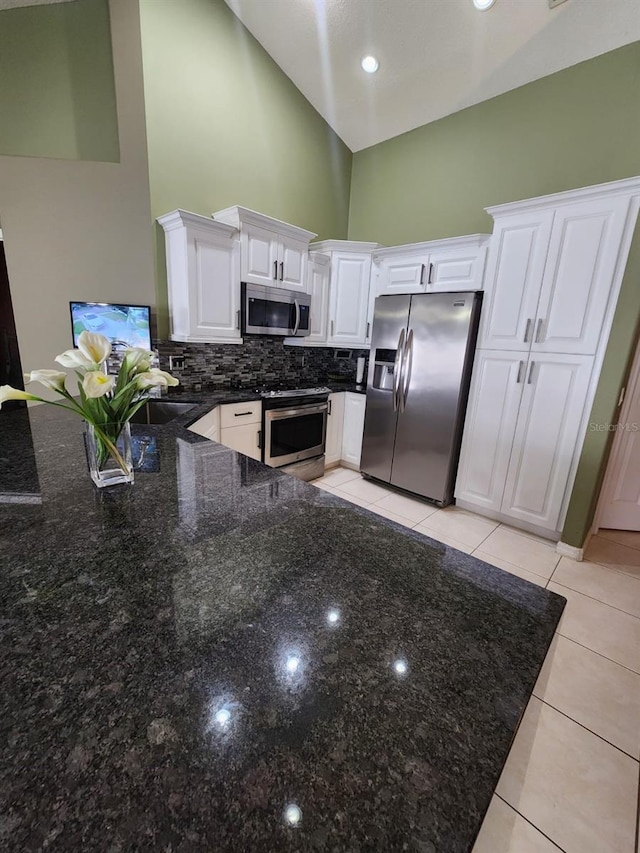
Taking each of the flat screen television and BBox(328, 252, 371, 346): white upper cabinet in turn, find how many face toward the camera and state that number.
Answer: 2

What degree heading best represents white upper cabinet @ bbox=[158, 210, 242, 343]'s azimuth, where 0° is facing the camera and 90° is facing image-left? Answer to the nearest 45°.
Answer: approximately 315°

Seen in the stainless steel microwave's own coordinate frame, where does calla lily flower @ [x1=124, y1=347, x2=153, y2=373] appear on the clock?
The calla lily flower is roughly at 2 o'clock from the stainless steel microwave.

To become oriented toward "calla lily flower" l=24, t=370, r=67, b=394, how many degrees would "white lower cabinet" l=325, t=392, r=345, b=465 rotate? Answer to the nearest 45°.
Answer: approximately 45° to its right

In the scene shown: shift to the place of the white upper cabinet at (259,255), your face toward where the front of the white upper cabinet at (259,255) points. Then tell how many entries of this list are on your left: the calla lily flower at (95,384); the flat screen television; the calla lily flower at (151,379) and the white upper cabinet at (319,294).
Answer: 1

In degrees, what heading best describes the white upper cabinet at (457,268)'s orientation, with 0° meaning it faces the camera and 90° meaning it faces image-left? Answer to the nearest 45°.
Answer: approximately 45°

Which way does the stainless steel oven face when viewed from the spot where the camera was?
facing the viewer and to the right of the viewer

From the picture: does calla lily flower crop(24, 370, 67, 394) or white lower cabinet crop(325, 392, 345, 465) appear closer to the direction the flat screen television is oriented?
the calla lily flower

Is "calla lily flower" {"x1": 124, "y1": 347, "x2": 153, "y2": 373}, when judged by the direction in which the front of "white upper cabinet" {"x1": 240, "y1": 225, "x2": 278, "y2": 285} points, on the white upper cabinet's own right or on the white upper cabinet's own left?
on the white upper cabinet's own right

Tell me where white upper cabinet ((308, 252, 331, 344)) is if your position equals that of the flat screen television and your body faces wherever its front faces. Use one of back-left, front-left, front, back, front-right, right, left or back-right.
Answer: left

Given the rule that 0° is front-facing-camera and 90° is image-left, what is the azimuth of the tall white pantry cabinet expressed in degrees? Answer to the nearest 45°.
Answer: approximately 45°
